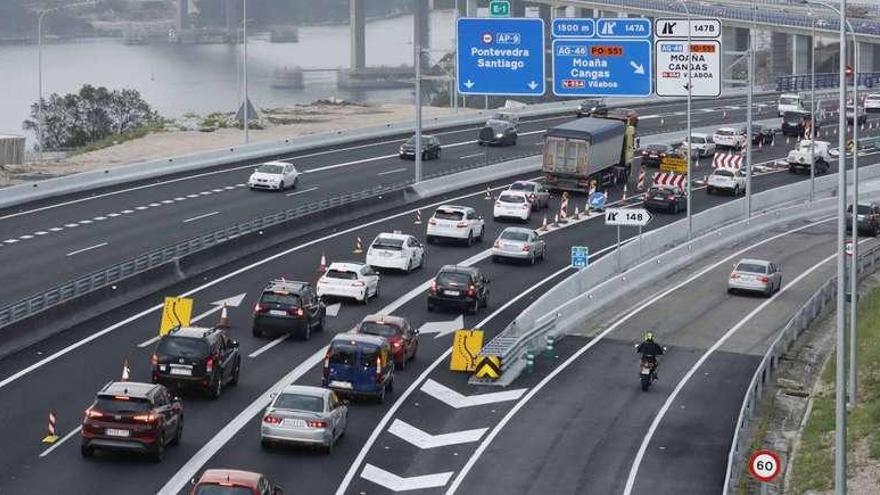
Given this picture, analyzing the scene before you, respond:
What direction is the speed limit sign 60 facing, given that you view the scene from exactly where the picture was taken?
facing the viewer

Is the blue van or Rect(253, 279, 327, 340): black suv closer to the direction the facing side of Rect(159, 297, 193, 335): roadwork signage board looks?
the blue van

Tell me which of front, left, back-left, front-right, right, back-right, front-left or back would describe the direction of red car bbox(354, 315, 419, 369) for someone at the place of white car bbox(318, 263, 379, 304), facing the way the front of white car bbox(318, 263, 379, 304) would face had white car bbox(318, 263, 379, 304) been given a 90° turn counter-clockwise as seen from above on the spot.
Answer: back-left

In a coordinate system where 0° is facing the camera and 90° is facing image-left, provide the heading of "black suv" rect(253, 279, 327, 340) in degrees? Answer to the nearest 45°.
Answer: approximately 225°

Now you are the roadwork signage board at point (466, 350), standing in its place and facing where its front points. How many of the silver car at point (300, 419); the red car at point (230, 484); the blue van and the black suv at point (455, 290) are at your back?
1

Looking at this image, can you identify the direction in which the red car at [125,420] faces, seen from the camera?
facing away from the viewer and to the right of the viewer

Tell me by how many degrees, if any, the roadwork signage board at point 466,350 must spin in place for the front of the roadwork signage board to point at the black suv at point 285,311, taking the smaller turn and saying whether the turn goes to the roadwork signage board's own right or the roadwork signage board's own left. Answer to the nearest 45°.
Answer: approximately 90° to the roadwork signage board's own right

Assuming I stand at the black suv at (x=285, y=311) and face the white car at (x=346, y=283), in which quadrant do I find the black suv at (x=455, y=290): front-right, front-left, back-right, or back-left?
front-right

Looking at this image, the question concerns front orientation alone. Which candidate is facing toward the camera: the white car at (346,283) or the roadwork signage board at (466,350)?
the roadwork signage board

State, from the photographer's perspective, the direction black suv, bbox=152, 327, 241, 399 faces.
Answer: facing away from the viewer and to the right of the viewer

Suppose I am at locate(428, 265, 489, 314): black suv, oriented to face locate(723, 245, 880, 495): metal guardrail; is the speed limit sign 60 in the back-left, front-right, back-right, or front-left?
front-right

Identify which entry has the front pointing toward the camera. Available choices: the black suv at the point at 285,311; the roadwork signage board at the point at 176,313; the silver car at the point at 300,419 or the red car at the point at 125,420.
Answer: the roadwork signage board

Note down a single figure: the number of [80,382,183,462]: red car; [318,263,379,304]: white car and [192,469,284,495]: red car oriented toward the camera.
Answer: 0

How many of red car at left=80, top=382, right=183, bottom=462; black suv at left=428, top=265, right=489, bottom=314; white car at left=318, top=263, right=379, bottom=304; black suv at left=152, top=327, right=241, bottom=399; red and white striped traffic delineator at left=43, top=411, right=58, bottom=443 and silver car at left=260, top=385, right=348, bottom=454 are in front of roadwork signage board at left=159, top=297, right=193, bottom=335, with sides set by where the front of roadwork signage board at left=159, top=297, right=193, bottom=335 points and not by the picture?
4

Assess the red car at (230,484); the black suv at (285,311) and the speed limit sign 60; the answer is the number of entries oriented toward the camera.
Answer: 1

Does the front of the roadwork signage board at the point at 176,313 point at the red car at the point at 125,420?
yes

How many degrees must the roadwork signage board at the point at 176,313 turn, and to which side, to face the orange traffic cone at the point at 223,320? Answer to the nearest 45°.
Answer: approximately 135° to its left

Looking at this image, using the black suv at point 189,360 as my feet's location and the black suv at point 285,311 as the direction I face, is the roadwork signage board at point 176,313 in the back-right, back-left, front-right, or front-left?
front-left

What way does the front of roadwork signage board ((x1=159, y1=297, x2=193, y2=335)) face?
toward the camera

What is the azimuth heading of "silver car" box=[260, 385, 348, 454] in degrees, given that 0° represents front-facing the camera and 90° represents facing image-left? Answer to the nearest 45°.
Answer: approximately 225°

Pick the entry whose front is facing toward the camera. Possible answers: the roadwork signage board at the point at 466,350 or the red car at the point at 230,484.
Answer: the roadwork signage board
